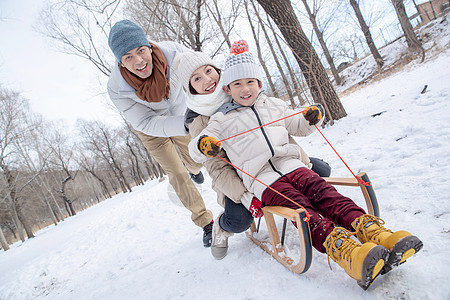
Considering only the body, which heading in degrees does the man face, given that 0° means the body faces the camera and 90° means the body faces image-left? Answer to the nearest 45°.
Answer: approximately 315°

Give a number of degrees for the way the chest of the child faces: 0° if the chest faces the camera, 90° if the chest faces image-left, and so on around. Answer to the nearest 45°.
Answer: approximately 315°
